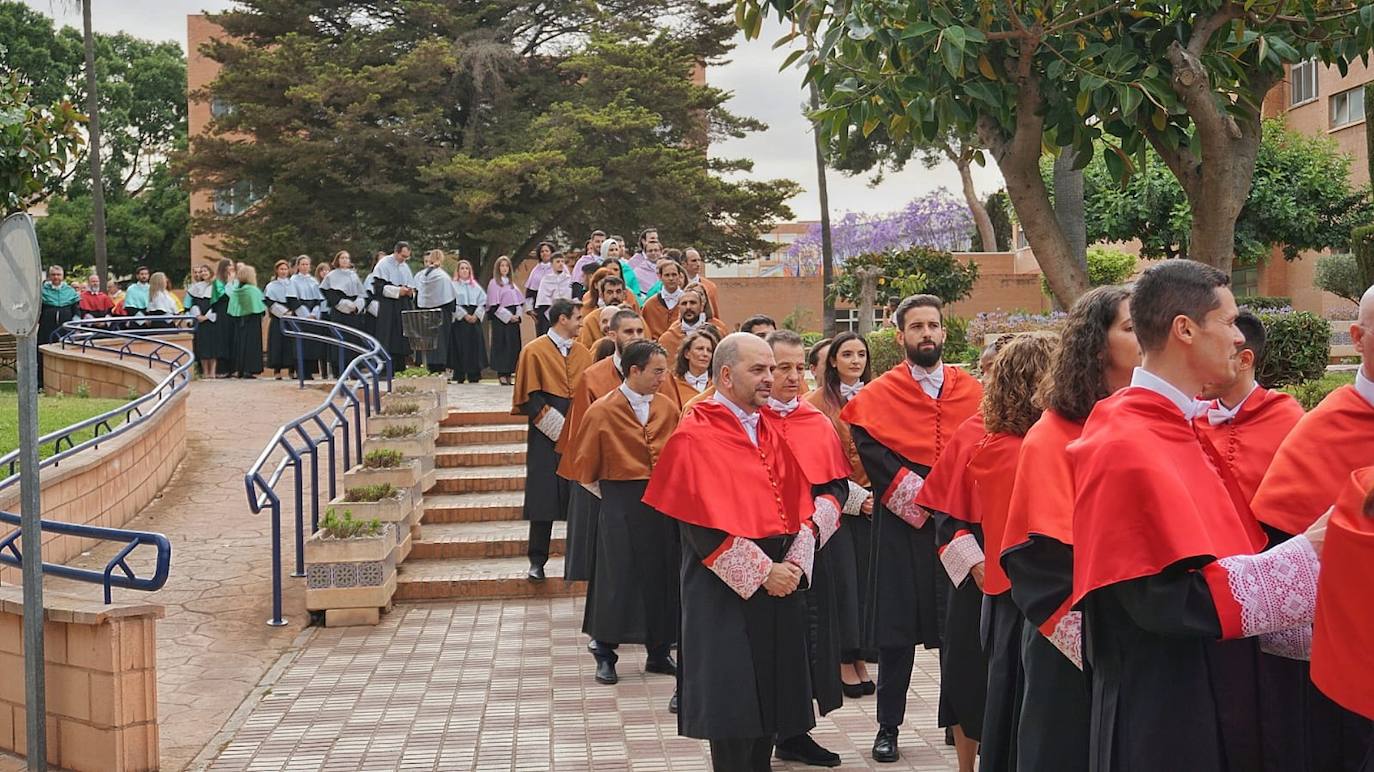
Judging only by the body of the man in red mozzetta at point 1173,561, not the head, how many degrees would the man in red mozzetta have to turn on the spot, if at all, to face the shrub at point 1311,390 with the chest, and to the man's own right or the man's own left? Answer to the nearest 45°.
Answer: approximately 90° to the man's own left

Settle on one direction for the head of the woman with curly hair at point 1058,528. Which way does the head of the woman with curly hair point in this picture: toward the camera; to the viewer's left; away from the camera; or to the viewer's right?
to the viewer's right

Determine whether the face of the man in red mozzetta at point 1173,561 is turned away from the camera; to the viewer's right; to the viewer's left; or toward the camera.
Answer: to the viewer's right

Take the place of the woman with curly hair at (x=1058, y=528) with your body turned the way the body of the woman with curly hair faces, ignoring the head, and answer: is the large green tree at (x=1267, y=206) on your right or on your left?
on your left

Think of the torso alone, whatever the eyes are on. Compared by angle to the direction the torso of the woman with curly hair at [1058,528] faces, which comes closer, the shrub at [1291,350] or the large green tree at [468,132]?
the shrub

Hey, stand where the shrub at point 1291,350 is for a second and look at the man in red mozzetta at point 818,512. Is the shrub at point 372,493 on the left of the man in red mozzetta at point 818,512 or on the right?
right

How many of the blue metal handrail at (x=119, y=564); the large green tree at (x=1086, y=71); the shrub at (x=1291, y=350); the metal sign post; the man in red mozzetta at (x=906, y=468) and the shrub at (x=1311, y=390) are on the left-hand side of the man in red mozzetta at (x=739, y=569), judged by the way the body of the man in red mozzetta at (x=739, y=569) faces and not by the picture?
4

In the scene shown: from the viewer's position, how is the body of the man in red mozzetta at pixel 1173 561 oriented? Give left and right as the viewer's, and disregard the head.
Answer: facing to the right of the viewer

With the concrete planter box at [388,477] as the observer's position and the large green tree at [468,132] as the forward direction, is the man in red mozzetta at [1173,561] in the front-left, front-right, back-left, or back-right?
back-right

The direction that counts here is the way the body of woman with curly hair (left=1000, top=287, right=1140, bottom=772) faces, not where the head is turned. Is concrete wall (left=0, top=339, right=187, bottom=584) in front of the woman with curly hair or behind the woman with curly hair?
behind
